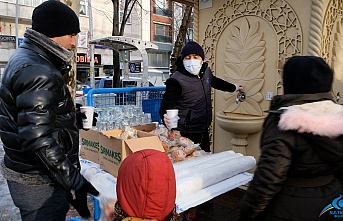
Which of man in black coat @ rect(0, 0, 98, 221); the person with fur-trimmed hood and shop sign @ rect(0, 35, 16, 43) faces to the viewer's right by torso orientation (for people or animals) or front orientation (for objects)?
the man in black coat

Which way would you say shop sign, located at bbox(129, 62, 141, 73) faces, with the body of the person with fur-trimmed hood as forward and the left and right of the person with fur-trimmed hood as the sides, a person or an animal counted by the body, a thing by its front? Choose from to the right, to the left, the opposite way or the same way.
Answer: the opposite way

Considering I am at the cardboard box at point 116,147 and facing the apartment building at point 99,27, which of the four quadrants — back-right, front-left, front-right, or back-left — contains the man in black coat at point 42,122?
back-left

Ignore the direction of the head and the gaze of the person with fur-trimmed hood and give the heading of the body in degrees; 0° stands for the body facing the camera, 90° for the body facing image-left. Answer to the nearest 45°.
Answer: approximately 135°

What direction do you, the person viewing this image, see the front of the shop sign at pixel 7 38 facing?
facing the viewer

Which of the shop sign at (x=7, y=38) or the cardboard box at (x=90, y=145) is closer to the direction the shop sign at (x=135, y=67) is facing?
the cardboard box

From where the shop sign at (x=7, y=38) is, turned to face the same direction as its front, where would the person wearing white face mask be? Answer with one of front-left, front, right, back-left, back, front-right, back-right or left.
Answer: front

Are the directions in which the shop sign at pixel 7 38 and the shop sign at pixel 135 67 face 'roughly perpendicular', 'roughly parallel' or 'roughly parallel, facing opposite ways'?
roughly parallel

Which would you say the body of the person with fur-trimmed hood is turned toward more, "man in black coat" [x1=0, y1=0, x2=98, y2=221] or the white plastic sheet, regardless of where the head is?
the white plastic sheet

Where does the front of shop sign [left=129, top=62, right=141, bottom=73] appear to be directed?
toward the camera

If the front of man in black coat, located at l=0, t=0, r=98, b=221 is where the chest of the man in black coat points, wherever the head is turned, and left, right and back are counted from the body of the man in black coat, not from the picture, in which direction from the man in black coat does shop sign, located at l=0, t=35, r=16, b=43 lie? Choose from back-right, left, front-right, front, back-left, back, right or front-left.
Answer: left

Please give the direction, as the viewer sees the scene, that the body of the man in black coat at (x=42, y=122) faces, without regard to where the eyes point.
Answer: to the viewer's right

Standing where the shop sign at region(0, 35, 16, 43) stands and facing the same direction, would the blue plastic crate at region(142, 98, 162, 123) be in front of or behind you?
in front

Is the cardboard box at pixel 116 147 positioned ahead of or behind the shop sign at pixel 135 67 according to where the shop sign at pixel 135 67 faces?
ahead

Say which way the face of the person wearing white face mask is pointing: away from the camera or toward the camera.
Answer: toward the camera

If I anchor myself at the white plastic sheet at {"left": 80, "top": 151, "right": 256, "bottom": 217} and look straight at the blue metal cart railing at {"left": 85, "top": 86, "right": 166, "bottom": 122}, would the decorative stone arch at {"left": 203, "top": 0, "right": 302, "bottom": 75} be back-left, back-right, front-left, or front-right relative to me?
front-right

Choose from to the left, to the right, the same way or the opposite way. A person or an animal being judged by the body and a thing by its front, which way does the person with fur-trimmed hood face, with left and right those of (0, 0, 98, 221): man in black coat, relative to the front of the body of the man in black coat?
to the left

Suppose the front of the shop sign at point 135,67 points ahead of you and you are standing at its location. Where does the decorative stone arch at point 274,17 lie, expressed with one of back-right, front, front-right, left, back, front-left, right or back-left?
front
